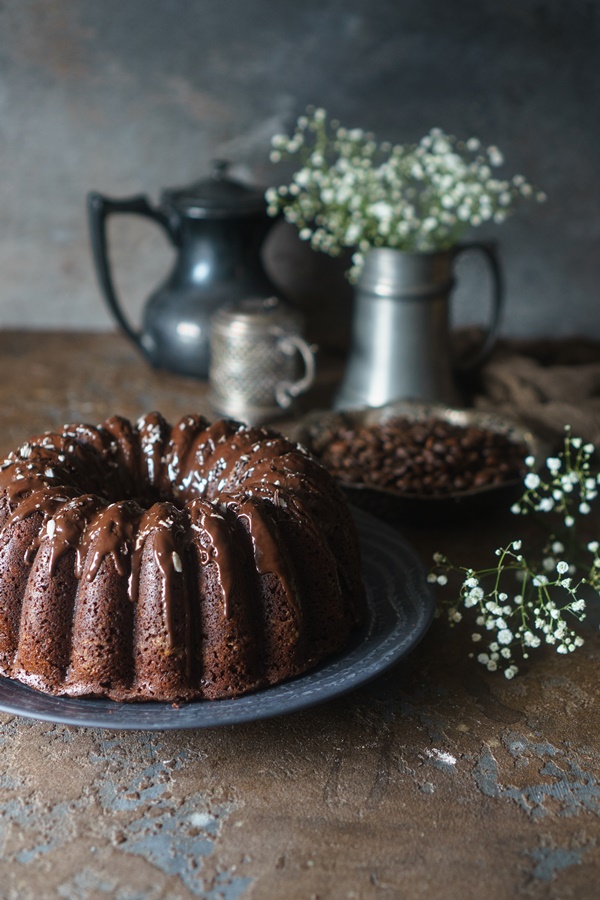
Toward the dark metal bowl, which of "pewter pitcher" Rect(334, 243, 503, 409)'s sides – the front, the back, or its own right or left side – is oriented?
left

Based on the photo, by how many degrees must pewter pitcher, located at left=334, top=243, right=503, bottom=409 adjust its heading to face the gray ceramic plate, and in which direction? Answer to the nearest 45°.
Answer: approximately 90° to its left

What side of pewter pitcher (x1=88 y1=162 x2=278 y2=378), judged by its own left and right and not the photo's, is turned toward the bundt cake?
right

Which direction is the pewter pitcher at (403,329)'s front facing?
to the viewer's left

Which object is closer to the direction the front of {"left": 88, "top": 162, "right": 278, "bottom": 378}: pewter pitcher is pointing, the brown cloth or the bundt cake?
the brown cloth

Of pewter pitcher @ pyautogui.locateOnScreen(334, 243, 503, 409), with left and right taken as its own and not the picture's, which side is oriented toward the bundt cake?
left

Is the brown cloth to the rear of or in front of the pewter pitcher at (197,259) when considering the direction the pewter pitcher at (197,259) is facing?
in front

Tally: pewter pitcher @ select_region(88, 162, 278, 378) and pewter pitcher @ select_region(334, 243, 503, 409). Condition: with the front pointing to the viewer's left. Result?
1

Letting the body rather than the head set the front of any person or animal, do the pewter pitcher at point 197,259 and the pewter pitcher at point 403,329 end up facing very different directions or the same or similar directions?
very different directions

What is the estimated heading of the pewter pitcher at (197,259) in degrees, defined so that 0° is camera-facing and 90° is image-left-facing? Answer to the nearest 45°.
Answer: approximately 270°

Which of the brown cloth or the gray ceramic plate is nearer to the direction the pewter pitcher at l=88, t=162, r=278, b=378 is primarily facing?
the brown cloth

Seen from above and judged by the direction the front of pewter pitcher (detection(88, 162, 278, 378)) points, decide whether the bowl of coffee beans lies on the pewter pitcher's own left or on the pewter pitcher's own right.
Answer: on the pewter pitcher's own right
